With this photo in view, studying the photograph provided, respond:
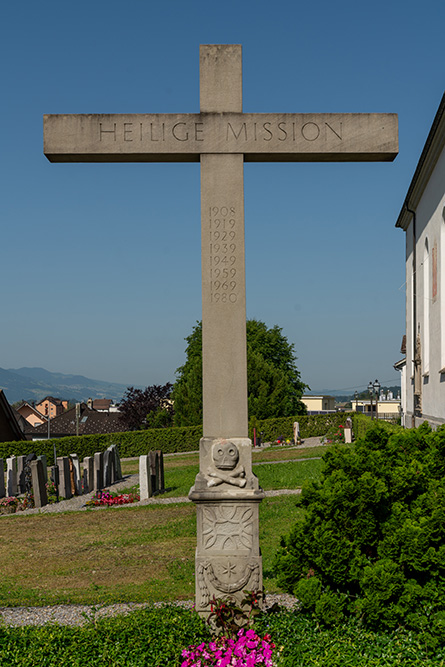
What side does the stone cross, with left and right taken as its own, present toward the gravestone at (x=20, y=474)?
back

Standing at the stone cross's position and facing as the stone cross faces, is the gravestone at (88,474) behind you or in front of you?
behind

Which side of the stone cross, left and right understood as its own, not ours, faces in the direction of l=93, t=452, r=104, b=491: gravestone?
back

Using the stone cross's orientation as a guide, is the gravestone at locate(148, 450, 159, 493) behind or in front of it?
behind

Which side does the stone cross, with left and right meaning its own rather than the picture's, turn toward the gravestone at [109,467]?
back

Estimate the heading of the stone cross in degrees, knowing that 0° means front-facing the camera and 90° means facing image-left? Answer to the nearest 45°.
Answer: approximately 0°

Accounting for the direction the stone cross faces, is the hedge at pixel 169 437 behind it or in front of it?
behind
